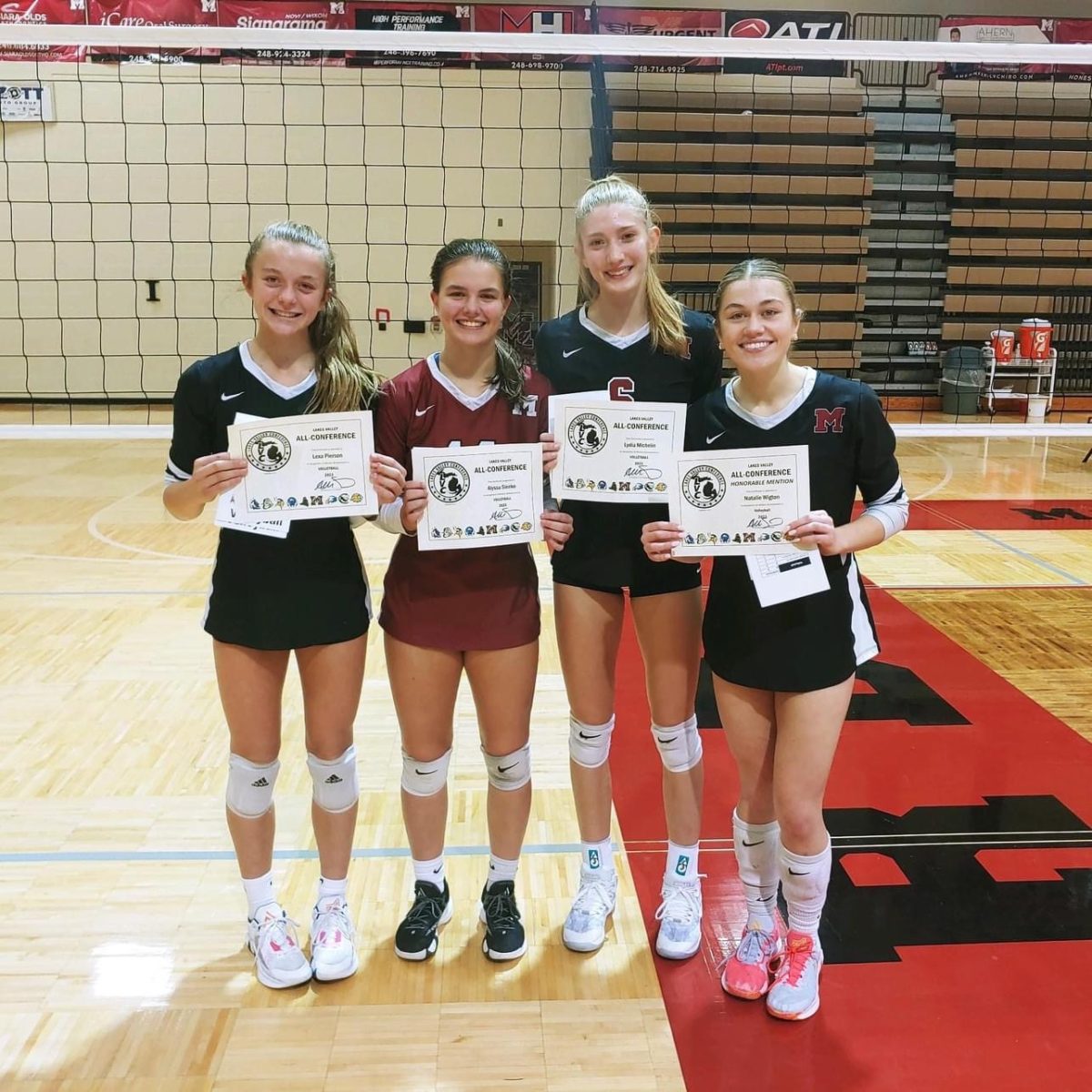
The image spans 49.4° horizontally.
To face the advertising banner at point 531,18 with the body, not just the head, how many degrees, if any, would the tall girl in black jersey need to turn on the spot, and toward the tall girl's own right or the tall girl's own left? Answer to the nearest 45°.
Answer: approximately 180°

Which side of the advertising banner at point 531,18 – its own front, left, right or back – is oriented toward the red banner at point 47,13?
right

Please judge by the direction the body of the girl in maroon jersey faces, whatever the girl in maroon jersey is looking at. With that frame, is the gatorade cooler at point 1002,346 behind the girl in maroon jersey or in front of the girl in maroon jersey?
behind

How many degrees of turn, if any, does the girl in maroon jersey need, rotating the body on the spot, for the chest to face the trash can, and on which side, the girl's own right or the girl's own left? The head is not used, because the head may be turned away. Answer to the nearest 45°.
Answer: approximately 135° to the girl's own left

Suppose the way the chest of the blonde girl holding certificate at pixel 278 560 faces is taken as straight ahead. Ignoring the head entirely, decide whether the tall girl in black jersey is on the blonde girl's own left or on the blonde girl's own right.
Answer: on the blonde girl's own left
